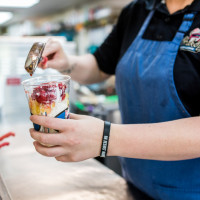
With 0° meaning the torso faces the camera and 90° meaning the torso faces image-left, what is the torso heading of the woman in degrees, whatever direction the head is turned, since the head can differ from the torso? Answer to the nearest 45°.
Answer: approximately 45°

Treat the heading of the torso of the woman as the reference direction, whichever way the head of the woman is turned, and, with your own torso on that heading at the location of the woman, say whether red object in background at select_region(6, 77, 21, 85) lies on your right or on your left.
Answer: on your right
